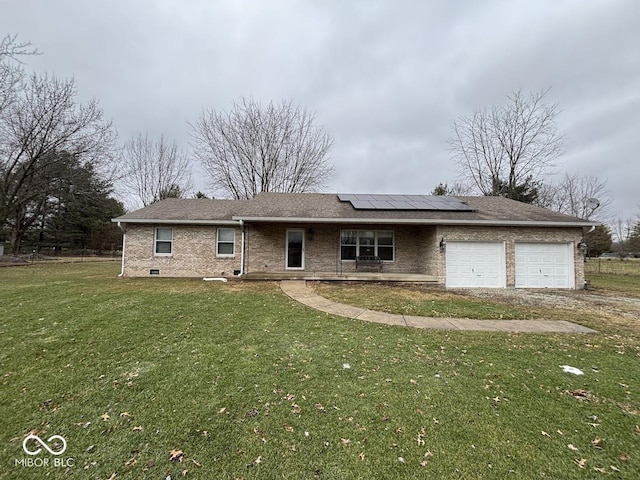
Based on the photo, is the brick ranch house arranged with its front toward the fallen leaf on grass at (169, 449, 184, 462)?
yes

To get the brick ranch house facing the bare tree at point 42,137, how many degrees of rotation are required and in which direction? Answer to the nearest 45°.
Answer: approximately 90° to its right

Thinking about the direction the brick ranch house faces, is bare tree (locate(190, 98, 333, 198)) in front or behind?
behind

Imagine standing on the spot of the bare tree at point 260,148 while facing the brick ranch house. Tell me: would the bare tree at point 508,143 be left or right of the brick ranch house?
left

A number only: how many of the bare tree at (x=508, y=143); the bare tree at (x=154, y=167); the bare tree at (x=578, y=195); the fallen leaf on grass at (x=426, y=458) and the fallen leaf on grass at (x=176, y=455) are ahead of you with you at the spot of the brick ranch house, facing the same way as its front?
2

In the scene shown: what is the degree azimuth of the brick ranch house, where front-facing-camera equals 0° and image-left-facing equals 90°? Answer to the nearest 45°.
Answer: approximately 0°

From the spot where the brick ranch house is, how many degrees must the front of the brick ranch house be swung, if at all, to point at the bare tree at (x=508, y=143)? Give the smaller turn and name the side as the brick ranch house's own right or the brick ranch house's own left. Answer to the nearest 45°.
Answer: approximately 135° to the brick ranch house's own left

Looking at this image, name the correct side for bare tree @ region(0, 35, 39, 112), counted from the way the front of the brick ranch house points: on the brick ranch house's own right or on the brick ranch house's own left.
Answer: on the brick ranch house's own right

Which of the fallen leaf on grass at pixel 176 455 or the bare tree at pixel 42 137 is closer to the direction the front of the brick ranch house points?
the fallen leaf on grass

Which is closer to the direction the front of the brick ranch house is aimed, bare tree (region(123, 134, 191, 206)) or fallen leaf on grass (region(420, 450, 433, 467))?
the fallen leaf on grass

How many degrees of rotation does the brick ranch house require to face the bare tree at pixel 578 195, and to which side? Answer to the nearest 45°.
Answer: approximately 135° to its left
